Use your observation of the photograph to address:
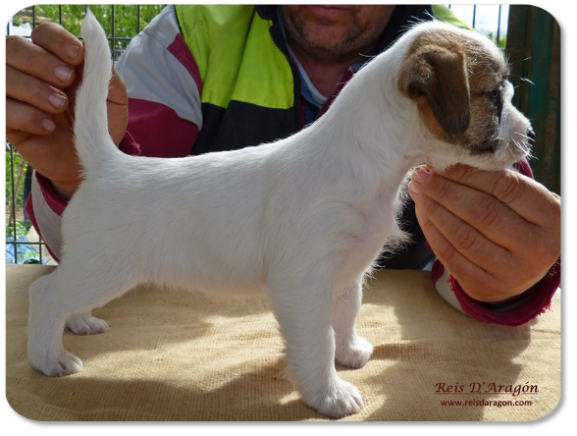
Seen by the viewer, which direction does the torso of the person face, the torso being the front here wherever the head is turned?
toward the camera

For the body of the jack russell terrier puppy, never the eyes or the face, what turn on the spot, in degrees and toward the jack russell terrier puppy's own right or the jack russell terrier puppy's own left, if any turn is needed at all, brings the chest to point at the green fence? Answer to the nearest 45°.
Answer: approximately 45° to the jack russell terrier puppy's own left

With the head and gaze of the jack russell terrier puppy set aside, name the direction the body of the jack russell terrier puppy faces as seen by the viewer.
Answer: to the viewer's right
